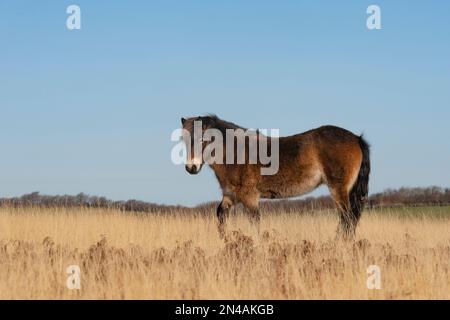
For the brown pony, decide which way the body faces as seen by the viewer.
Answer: to the viewer's left
